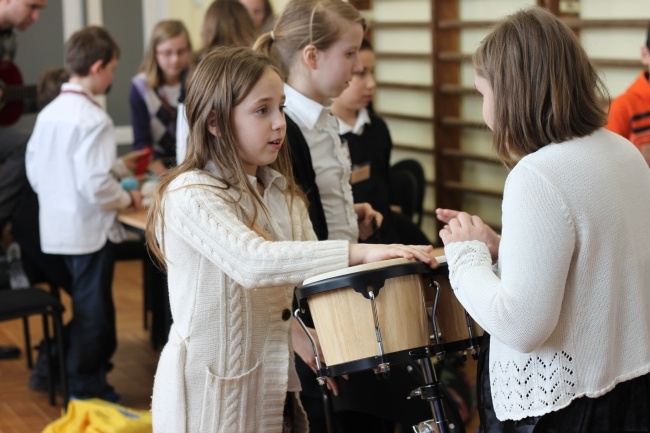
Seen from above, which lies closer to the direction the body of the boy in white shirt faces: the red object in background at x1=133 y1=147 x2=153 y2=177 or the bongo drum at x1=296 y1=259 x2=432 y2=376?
the red object in background

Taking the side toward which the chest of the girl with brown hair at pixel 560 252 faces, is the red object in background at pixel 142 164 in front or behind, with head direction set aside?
in front

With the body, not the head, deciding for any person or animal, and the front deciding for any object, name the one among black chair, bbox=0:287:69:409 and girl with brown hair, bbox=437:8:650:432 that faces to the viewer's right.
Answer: the black chair

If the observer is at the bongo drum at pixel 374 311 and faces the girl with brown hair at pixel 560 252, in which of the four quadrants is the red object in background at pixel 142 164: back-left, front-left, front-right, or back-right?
back-left

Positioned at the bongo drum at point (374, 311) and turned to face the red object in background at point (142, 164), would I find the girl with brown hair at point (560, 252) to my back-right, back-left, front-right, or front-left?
back-right

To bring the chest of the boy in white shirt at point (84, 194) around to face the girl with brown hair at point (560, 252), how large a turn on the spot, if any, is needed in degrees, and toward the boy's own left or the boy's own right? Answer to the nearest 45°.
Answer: approximately 135° to the boy's own right

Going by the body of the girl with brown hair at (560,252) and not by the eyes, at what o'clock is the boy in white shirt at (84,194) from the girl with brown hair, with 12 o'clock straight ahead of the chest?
The boy in white shirt is roughly at 12 o'clock from the girl with brown hair.

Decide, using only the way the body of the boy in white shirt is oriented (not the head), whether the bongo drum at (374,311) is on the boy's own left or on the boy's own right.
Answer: on the boy's own right

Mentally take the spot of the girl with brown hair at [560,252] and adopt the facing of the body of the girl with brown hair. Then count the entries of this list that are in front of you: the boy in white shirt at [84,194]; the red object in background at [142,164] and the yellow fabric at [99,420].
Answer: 3
